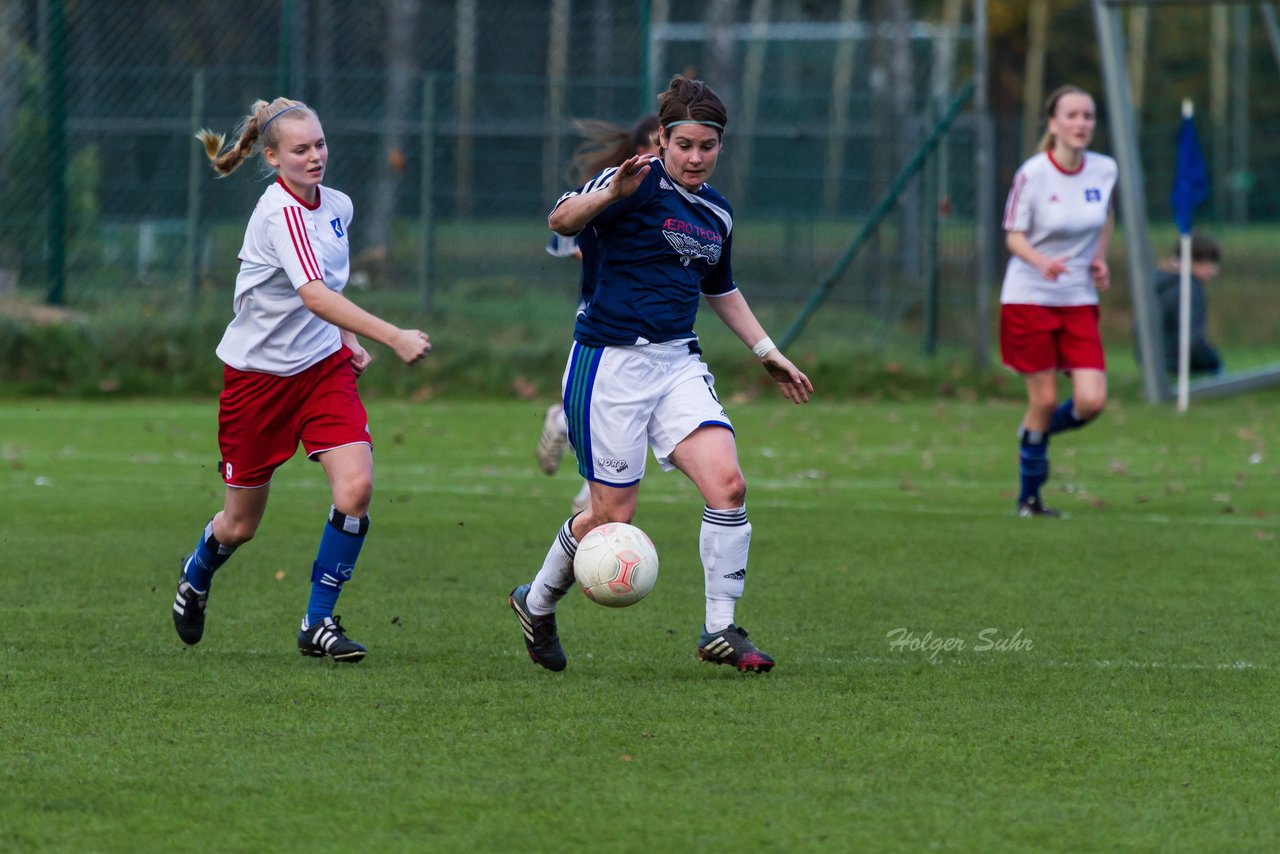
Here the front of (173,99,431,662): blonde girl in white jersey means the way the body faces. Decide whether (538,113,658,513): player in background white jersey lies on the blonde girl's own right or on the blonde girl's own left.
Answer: on the blonde girl's own left

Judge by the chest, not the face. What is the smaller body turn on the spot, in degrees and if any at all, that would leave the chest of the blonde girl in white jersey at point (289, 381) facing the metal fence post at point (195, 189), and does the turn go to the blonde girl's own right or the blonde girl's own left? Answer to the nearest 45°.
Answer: approximately 135° to the blonde girl's own left

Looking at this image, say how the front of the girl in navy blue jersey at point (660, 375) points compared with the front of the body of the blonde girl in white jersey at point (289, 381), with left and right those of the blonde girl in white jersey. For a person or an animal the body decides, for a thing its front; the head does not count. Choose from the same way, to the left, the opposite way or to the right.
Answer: the same way

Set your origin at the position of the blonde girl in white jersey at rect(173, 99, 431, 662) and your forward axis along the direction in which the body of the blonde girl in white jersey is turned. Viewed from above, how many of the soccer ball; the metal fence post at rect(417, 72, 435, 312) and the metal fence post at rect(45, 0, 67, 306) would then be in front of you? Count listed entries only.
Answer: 1

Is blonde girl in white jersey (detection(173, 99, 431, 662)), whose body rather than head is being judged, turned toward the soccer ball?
yes

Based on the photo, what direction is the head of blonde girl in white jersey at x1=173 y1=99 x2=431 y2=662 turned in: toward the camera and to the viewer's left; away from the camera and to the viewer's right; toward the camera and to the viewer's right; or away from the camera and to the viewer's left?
toward the camera and to the viewer's right

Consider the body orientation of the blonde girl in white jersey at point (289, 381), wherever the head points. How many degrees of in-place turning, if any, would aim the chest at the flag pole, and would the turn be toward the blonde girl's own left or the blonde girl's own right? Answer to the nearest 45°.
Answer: approximately 90° to the blonde girl's own left
